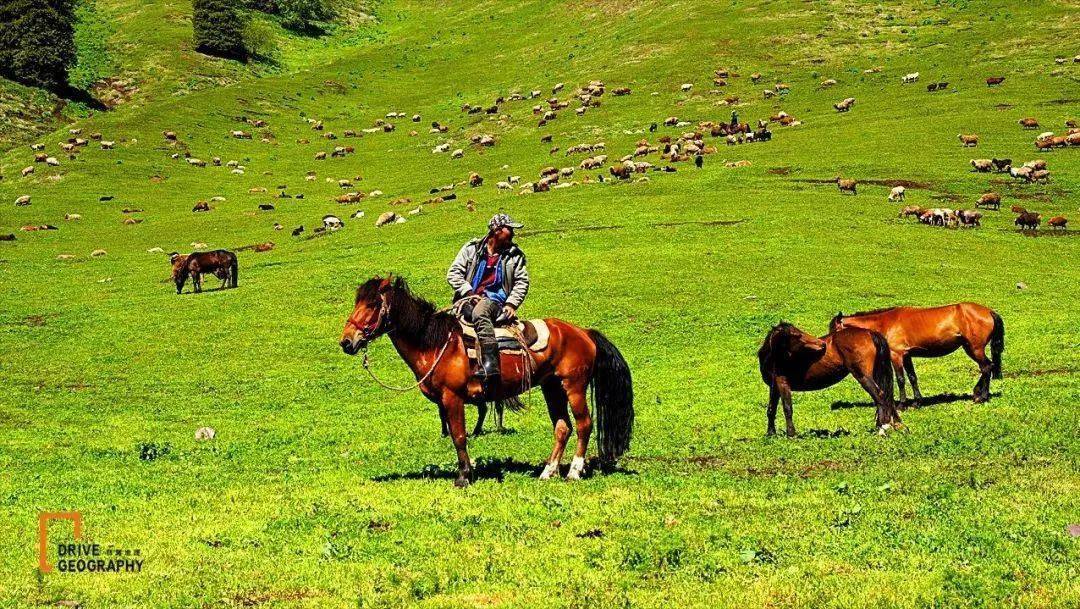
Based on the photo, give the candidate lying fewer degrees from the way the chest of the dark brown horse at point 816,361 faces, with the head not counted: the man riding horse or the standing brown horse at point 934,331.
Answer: the man riding horse

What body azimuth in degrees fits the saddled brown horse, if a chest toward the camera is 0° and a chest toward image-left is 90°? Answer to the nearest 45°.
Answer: approximately 90°

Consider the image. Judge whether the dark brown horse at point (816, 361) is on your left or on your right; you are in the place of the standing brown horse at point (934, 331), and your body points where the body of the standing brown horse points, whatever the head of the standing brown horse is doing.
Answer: on your left

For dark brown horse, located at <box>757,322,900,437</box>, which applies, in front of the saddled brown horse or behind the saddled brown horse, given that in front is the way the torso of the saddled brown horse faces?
behind

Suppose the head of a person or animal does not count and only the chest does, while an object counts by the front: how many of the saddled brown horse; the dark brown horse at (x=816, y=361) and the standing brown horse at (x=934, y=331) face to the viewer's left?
3

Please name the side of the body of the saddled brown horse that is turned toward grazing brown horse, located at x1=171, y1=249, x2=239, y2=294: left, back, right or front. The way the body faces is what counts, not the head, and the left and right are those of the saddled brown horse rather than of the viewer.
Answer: right

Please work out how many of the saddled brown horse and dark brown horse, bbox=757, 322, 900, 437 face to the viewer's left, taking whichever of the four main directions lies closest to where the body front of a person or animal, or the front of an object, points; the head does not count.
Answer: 2

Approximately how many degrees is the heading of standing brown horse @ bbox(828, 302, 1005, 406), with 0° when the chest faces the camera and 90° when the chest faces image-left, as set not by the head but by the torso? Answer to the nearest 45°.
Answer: approximately 90°

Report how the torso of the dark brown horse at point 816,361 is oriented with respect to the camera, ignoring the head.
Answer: to the viewer's left

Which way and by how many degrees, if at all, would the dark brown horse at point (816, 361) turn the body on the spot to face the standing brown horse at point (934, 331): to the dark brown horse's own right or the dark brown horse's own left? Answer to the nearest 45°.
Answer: approximately 135° to the dark brown horse's own right
